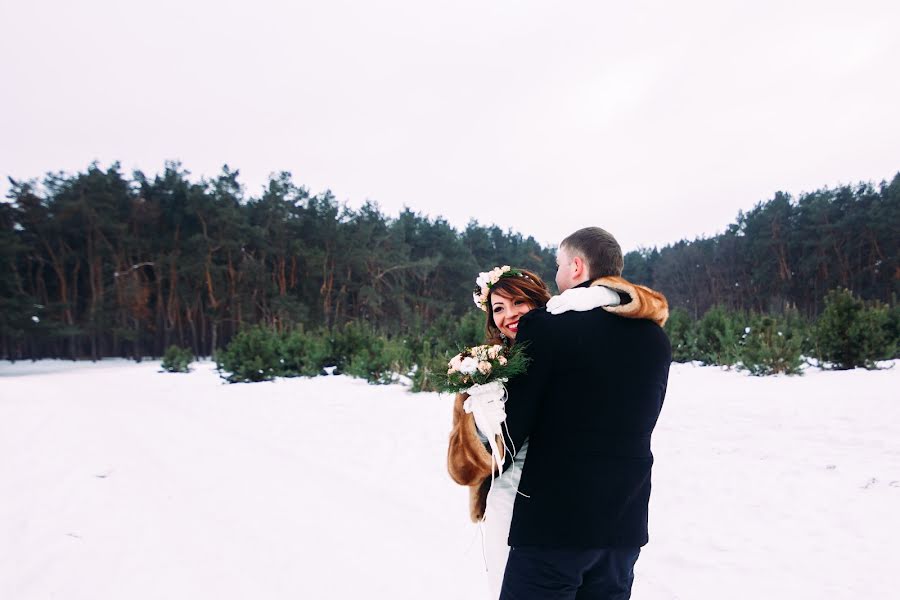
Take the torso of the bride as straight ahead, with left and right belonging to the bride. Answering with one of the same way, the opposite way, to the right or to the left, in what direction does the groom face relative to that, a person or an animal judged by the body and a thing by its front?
the opposite way

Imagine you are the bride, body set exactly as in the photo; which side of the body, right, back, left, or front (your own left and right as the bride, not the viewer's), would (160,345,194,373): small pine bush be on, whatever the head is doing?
back

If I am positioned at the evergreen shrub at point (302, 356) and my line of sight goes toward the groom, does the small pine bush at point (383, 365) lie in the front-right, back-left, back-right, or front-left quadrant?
front-left

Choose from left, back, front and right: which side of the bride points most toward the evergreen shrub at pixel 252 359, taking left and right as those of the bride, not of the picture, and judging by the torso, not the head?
back

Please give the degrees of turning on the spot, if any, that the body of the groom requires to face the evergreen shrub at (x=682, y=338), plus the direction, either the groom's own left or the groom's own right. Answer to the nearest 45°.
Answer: approximately 45° to the groom's own right

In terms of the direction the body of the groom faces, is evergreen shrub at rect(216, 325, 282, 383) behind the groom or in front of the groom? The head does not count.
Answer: in front

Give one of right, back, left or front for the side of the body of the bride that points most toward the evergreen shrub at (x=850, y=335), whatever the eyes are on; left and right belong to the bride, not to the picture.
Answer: left

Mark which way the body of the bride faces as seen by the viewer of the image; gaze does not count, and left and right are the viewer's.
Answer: facing the viewer and to the right of the viewer

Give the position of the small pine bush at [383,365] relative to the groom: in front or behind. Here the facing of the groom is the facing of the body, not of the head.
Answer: in front

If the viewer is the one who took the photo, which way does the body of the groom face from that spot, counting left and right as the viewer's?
facing away from the viewer and to the left of the viewer

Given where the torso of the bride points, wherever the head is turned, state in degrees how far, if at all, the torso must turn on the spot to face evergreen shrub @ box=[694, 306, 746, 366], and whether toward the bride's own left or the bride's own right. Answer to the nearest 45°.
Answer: approximately 135° to the bride's own left

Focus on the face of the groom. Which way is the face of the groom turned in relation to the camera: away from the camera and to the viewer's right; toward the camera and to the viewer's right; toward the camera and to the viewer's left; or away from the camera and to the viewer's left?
away from the camera and to the viewer's left
